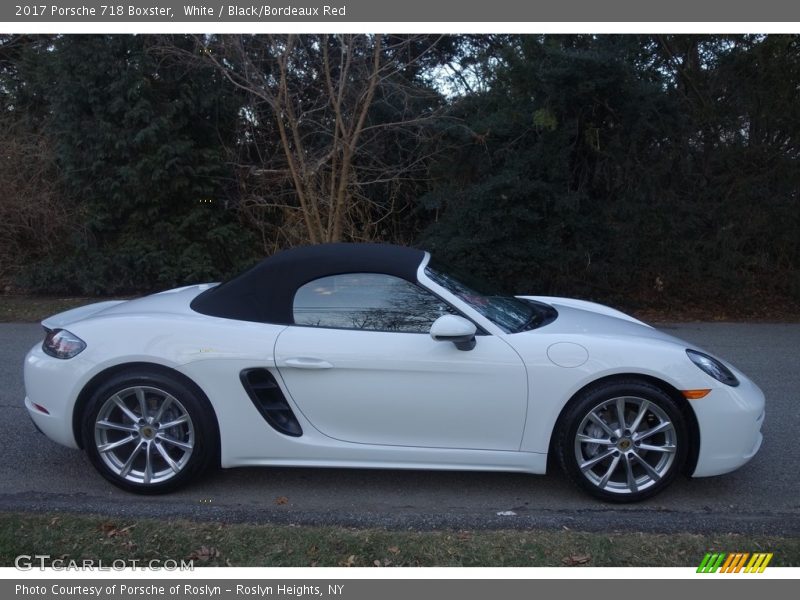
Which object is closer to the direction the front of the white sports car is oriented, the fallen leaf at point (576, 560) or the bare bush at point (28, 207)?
the fallen leaf

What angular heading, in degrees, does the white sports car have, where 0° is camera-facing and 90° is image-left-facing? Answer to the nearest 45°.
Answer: approximately 270°

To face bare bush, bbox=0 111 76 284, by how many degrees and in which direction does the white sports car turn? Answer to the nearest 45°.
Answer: approximately 135° to its left

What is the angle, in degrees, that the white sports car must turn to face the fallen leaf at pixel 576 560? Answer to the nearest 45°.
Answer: approximately 45° to its right

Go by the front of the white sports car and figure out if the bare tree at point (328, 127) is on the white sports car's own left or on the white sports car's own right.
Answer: on the white sports car's own left

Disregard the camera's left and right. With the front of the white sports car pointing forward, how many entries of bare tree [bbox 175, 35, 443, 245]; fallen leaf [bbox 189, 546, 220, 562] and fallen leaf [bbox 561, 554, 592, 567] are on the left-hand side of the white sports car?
1
